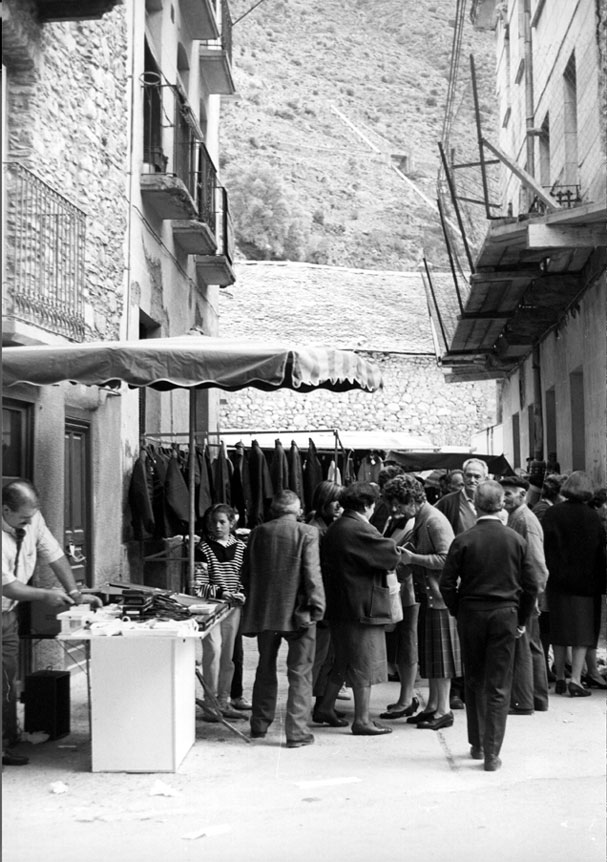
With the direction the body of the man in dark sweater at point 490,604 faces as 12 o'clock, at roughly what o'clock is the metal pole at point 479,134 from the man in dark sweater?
The metal pole is roughly at 12 o'clock from the man in dark sweater.

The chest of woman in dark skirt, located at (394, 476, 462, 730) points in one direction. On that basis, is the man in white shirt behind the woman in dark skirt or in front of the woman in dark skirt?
in front

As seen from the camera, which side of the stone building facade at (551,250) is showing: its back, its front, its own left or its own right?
left

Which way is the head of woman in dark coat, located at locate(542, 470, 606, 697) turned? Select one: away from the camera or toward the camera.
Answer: away from the camera

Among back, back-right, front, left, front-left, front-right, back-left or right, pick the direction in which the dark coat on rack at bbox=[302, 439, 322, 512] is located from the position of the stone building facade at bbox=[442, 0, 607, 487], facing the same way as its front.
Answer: front-left

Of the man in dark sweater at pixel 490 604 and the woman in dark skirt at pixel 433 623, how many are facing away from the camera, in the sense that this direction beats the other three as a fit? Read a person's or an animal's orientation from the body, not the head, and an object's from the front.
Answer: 1

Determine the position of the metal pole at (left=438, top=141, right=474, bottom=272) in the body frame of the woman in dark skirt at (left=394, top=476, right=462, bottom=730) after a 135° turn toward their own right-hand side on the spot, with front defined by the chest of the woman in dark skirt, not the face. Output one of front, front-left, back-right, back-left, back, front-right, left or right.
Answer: front-left

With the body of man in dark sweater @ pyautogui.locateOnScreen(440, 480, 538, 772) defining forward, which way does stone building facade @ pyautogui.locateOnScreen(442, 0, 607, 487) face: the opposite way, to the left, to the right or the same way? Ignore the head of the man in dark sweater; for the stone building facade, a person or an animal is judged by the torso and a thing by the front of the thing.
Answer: to the left

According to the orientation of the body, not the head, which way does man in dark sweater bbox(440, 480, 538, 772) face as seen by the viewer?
away from the camera

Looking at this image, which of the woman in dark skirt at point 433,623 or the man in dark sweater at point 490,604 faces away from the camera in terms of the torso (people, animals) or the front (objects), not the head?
the man in dark sweater

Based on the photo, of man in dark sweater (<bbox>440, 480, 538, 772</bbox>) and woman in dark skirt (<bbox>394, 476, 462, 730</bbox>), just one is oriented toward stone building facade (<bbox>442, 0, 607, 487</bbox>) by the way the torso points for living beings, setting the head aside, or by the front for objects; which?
the man in dark sweater

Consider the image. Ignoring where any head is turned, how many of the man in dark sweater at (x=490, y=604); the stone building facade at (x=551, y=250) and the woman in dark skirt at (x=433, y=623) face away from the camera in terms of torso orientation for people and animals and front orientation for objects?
1

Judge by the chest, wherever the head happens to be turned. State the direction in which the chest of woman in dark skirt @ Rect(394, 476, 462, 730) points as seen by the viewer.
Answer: to the viewer's left

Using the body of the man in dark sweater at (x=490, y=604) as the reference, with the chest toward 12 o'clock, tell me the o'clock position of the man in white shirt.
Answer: The man in white shirt is roughly at 9 o'clock from the man in dark sweater.

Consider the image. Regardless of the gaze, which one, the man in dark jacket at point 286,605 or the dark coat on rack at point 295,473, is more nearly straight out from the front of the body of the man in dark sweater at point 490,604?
the dark coat on rack

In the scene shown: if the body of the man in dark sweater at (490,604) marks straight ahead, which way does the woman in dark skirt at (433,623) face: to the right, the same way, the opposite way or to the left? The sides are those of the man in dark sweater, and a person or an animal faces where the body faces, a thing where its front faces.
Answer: to the left
